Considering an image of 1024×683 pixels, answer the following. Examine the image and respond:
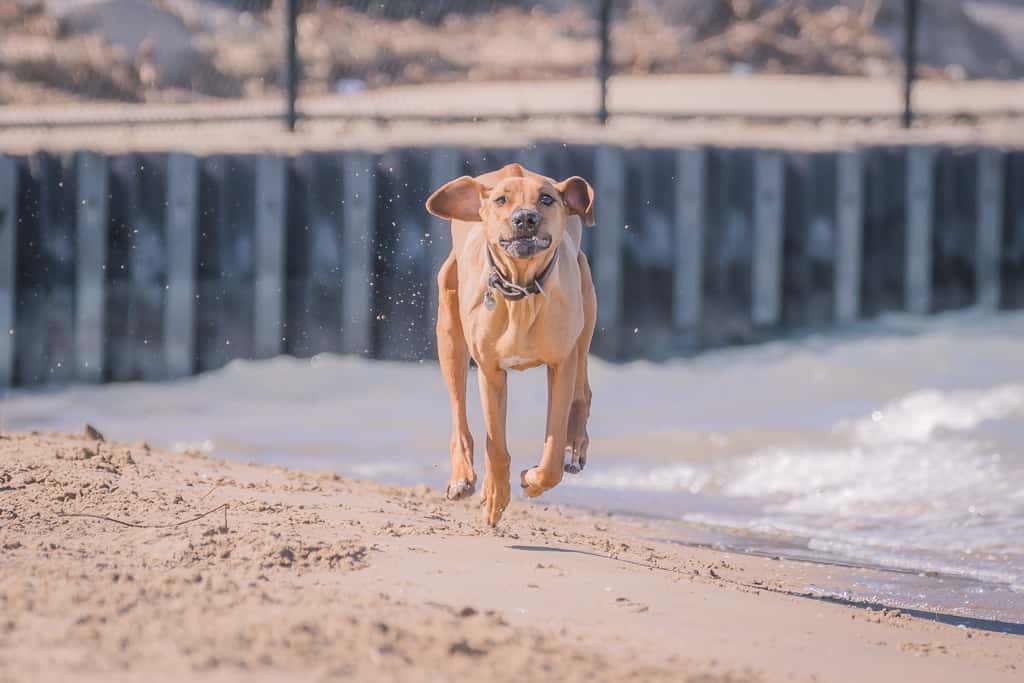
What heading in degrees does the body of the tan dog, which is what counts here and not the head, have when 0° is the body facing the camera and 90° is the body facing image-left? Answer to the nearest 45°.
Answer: approximately 0°

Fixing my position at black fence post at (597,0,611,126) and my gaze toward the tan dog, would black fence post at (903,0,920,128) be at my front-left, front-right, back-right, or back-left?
back-left

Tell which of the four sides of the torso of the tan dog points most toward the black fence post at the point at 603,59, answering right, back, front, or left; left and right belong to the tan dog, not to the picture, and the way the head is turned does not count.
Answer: back

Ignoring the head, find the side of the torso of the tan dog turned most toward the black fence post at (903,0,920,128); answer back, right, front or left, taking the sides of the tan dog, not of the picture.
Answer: back
